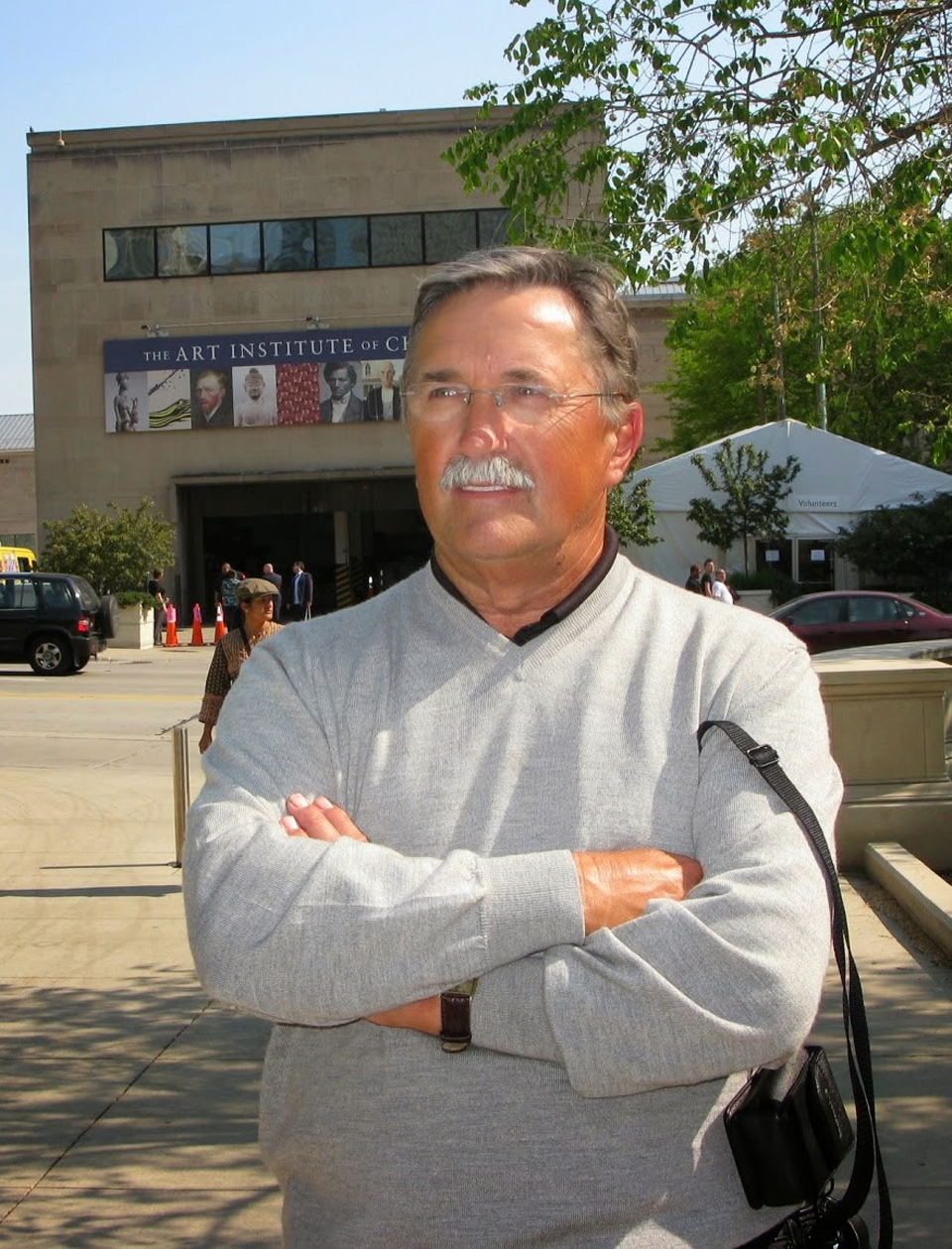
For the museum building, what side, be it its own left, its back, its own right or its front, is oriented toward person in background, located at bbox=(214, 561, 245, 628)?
front

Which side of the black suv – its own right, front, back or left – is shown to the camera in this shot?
left

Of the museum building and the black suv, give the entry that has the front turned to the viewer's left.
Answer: the black suv

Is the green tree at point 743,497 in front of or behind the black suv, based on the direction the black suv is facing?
behind

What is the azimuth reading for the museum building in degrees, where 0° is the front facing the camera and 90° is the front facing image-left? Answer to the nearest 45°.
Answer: approximately 0°

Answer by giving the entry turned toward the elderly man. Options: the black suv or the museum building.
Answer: the museum building
